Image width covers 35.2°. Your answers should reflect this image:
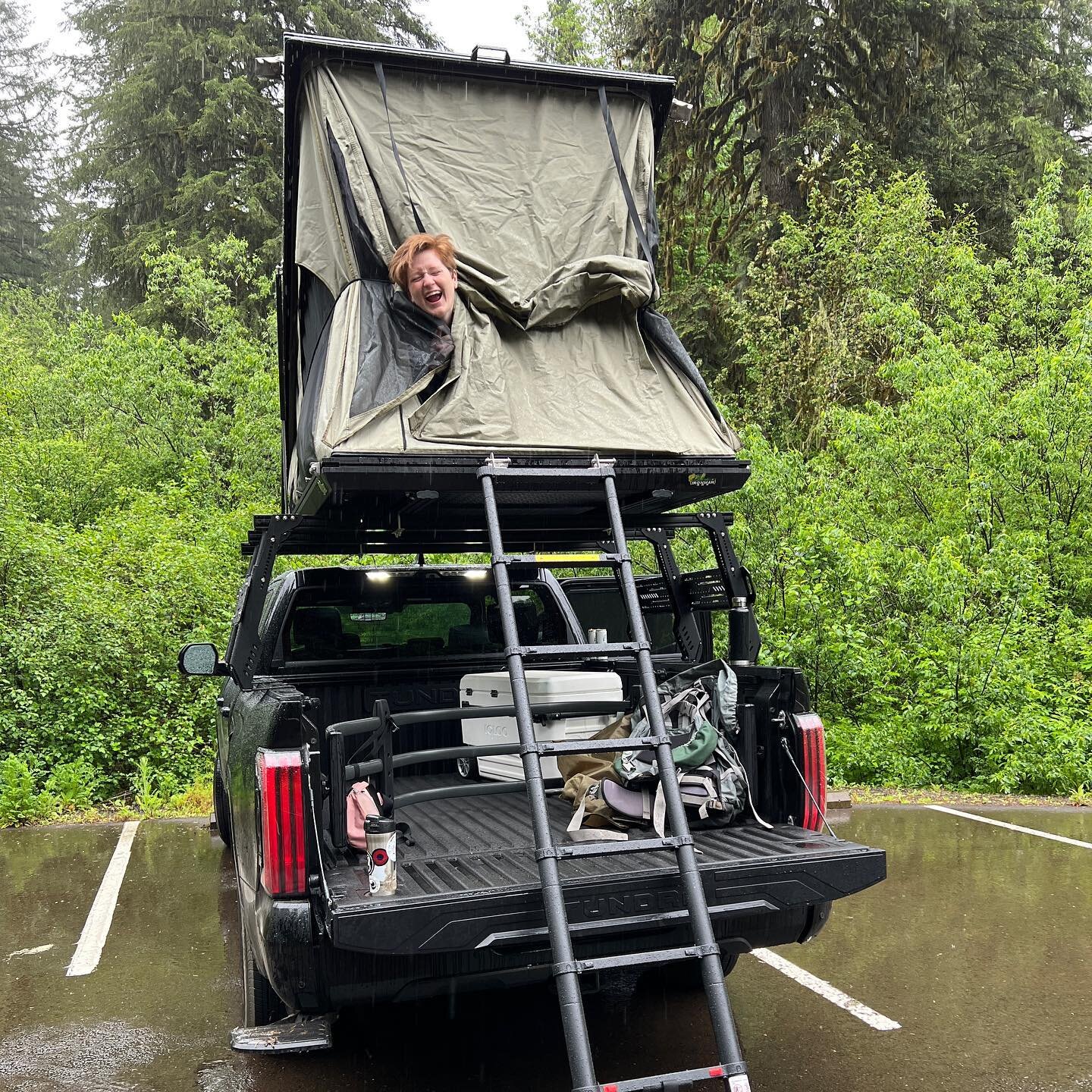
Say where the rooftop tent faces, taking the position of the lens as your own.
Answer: facing the viewer

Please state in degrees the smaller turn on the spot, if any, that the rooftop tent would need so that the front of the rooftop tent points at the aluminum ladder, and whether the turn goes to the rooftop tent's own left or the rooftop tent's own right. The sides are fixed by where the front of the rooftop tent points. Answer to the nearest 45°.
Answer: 0° — it already faces it

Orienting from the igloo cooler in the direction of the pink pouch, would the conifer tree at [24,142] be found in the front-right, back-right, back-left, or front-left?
back-right

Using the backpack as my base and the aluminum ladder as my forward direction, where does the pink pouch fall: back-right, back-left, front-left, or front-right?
front-right

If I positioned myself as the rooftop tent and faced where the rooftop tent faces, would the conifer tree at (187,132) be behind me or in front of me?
behind
